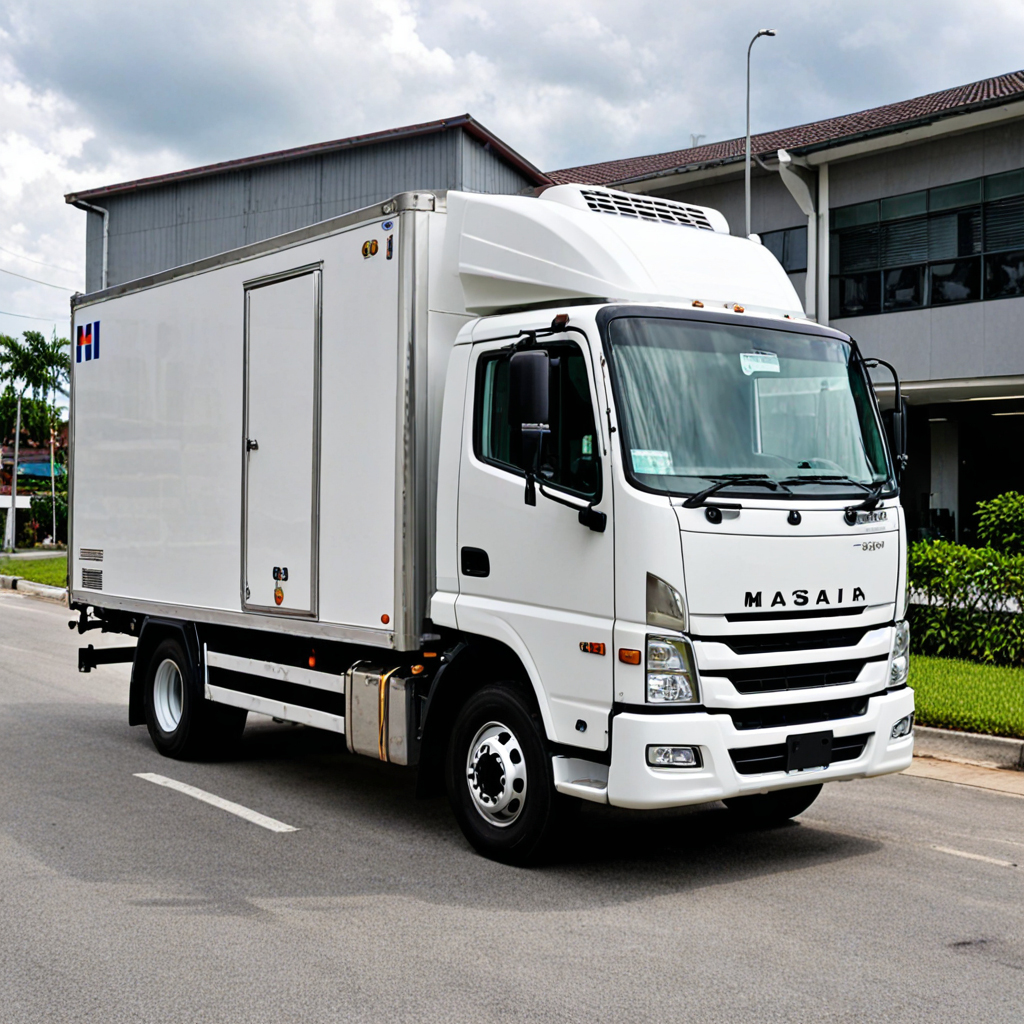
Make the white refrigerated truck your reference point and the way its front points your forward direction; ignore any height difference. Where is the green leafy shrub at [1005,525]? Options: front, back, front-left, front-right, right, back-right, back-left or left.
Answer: left

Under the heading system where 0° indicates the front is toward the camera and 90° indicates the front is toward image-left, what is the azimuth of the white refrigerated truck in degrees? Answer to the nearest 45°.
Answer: approximately 315°

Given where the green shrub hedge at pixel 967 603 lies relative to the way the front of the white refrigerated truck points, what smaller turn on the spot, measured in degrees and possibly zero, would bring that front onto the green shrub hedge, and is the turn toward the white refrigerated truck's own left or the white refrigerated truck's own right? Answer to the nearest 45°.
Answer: approximately 90° to the white refrigerated truck's own left
